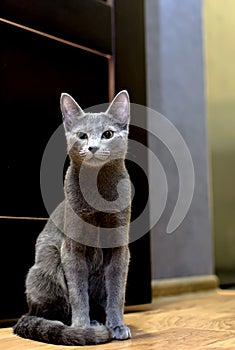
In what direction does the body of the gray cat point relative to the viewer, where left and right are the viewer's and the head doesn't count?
facing the viewer and to the right of the viewer
